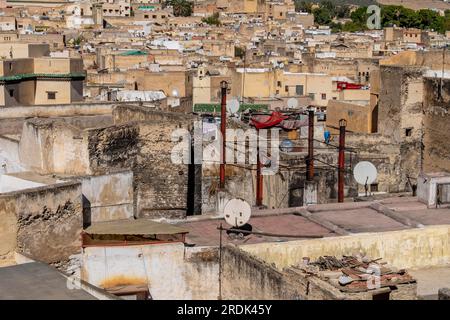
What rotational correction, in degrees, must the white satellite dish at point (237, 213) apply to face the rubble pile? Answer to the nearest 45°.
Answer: approximately 45° to its left

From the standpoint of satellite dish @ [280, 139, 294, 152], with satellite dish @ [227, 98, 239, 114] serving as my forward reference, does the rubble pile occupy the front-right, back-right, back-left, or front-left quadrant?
back-left

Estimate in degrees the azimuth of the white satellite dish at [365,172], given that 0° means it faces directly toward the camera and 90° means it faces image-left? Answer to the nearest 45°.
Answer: approximately 0°

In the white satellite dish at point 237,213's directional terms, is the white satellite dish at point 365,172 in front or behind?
behind

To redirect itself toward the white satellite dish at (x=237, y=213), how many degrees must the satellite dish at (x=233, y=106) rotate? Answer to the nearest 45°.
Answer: approximately 45° to its left

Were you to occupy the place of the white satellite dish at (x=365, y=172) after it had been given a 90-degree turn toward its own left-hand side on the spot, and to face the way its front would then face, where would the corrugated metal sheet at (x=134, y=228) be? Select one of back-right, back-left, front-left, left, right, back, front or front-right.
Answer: back-right

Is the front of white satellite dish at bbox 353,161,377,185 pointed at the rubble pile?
yes

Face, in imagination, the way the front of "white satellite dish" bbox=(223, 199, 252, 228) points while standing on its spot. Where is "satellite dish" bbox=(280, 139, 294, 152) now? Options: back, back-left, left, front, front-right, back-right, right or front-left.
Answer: back

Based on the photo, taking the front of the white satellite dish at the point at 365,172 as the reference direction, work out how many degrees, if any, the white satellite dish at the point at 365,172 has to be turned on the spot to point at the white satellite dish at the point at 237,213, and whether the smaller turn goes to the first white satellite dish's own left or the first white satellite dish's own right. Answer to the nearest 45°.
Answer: approximately 45° to the first white satellite dish's own right

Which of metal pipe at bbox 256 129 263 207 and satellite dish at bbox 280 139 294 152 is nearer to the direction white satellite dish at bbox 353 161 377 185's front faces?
the metal pipe

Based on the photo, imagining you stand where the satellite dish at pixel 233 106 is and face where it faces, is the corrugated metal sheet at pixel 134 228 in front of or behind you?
in front

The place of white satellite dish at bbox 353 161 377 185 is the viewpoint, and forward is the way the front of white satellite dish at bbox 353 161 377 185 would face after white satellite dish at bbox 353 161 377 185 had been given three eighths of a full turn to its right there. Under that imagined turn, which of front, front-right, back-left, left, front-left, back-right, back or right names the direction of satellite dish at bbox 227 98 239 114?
front

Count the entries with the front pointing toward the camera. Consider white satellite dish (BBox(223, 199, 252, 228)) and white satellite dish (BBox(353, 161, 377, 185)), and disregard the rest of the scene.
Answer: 2

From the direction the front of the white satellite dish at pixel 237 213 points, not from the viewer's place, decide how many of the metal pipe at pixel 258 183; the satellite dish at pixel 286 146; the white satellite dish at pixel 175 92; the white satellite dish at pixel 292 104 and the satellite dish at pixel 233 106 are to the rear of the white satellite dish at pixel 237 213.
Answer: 5

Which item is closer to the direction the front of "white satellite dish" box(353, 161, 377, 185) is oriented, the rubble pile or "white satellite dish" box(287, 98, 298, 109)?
the rubble pile
